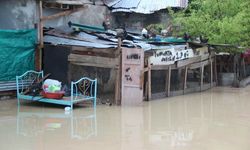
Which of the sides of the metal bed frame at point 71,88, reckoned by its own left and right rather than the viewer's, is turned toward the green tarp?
back
